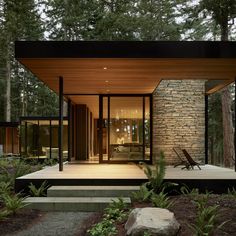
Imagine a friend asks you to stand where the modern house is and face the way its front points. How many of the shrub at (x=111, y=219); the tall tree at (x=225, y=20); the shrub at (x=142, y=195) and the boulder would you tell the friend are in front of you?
3

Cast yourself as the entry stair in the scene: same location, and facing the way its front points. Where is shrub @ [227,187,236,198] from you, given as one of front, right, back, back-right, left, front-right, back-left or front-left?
left

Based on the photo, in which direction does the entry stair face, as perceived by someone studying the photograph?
facing the viewer

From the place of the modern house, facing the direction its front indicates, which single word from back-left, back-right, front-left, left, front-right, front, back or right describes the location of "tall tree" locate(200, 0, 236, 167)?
back-left

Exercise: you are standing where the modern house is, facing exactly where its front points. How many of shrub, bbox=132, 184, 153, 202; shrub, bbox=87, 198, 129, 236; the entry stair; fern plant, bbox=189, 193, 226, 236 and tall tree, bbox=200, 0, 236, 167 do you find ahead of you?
4

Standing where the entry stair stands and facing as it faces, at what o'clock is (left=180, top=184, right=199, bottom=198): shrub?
The shrub is roughly at 9 o'clock from the entry stair.

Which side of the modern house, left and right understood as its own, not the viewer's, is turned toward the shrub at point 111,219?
front

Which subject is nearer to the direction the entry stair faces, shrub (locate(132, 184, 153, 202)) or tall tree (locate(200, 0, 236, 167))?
the shrub

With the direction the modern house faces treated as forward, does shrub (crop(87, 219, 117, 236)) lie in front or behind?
in front

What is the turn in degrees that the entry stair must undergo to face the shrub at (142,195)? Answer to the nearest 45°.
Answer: approximately 45° to its left

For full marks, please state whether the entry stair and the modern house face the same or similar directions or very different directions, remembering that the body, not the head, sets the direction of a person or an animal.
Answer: same or similar directions

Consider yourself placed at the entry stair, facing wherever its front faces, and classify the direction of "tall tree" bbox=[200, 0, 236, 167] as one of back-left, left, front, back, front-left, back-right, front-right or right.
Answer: back-left

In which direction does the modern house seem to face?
toward the camera

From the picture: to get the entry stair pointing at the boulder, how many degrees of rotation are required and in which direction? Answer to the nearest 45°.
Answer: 0° — it already faces it

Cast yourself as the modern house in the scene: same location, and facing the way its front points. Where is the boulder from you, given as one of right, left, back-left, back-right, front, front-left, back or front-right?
front

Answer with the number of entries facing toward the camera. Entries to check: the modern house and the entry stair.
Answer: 2

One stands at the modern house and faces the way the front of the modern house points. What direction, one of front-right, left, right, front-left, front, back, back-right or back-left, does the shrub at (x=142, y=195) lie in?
front
